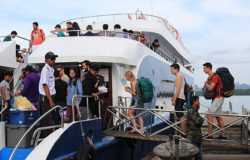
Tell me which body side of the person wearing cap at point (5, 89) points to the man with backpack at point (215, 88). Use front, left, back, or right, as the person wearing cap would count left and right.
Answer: front

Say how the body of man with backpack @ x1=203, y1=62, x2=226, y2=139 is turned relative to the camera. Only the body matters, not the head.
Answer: to the viewer's left

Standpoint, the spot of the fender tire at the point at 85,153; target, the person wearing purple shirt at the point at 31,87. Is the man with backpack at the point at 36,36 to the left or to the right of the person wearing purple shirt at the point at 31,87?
right

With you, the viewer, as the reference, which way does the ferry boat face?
facing away from the viewer and to the right of the viewer

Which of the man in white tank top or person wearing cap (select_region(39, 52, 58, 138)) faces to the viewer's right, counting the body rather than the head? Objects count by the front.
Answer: the person wearing cap

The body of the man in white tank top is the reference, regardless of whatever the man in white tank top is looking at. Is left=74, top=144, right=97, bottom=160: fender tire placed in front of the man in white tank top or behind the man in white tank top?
in front

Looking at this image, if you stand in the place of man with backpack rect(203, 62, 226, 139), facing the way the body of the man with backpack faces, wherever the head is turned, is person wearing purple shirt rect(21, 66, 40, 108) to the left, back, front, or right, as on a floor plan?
front

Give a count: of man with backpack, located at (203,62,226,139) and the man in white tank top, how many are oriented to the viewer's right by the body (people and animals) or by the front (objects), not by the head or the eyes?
0
